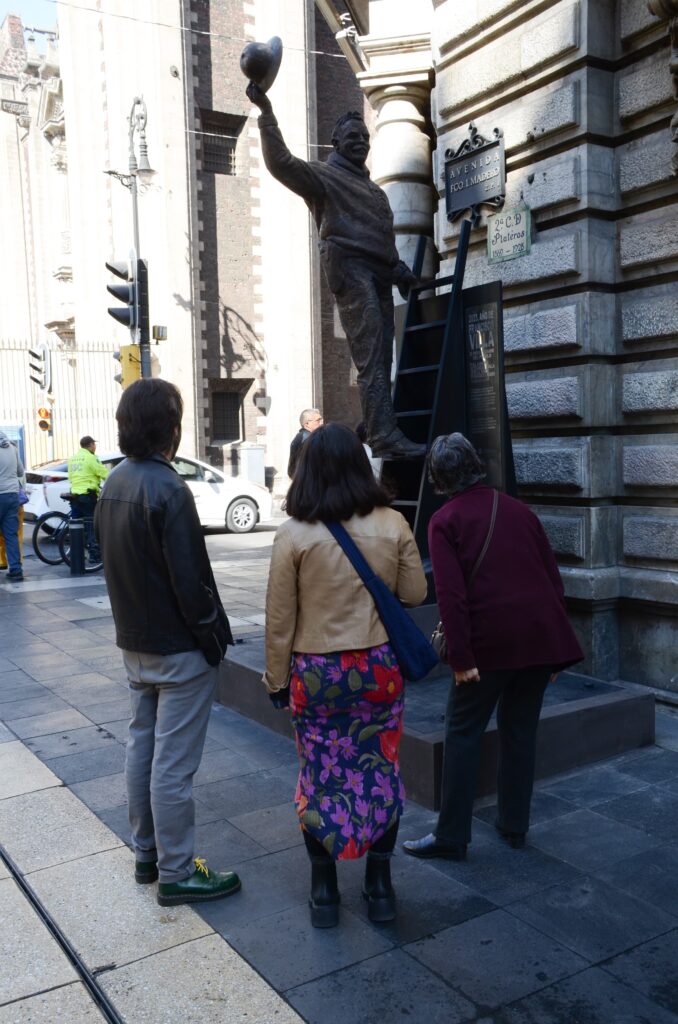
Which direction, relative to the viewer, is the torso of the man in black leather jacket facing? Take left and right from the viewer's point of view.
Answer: facing away from the viewer and to the right of the viewer

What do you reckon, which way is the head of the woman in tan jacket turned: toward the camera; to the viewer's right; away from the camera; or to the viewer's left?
away from the camera

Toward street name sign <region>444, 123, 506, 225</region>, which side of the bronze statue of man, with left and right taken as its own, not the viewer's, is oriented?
left

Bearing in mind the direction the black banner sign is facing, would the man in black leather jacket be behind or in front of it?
in front

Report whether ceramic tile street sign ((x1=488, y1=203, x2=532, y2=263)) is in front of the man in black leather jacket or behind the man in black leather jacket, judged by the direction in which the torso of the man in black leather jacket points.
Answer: in front

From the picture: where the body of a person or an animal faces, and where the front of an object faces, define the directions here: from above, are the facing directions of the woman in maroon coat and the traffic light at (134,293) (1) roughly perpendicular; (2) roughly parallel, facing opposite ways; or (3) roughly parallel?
roughly perpendicular

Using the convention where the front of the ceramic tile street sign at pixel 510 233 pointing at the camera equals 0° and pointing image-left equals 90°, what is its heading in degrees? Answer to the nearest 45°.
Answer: approximately 45°

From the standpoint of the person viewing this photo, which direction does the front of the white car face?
facing to the right of the viewer

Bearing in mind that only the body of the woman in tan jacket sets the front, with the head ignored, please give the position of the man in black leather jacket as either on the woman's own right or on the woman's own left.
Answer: on the woman's own left

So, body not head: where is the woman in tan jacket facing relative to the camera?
away from the camera

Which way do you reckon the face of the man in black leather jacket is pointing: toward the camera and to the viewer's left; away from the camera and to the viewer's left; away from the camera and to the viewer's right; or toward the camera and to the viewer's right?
away from the camera and to the viewer's right

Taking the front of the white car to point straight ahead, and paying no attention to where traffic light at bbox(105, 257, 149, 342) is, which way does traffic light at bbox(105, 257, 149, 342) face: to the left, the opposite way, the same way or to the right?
the opposite way

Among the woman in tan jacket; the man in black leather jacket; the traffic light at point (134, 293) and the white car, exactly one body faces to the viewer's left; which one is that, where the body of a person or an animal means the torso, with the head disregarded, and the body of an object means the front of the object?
the traffic light

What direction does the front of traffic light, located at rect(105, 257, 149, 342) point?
to the viewer's left

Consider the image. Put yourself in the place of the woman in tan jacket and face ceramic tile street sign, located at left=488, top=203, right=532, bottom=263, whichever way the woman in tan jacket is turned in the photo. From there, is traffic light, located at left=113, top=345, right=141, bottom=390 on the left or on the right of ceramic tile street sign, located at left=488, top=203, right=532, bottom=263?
left

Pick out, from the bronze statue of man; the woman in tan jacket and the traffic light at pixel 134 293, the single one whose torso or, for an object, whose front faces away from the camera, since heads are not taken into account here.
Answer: the woman in tan jacket
